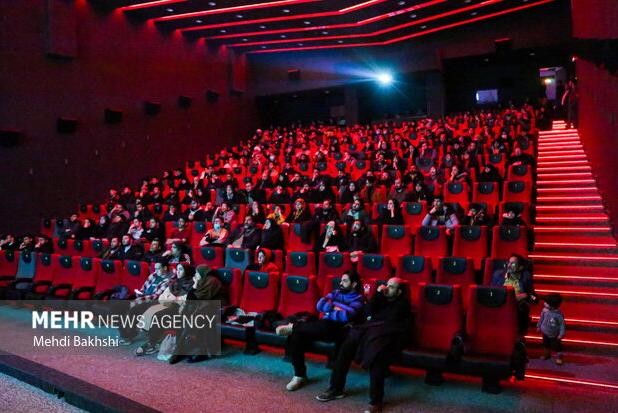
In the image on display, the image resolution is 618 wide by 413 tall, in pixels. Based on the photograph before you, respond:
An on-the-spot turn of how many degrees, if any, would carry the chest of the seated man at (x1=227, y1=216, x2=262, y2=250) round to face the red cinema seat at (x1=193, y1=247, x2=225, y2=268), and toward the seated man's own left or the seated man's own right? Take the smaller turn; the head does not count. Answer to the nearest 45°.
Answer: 0° — they already face it

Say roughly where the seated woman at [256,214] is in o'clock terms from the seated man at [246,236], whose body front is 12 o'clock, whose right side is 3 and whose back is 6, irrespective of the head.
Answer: The seated woman is roughly at 5 o'clock from the seated man.

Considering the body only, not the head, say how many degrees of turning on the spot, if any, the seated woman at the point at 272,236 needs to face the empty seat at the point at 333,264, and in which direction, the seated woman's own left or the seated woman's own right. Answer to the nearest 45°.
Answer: approximately 45° to the seated woman's own left

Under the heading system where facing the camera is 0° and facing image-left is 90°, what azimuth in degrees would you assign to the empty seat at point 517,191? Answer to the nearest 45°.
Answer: approximately 0°

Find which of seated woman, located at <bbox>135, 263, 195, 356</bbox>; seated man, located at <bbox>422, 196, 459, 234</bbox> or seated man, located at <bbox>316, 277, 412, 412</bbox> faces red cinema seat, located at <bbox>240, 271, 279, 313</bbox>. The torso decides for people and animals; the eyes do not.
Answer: seated man, located at <bbox>422, 196, 459, 234</bbox>

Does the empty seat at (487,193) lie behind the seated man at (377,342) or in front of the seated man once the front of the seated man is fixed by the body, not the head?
behind

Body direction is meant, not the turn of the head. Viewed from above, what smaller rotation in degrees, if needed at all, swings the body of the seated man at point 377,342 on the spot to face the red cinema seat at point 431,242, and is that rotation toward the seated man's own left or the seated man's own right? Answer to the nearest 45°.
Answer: approximately 135° to the seated man's own right

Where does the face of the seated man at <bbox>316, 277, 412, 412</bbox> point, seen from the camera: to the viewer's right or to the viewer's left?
to the viewer's left

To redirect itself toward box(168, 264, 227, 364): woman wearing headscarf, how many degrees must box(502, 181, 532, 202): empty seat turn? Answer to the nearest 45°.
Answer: approximately 45° to its right

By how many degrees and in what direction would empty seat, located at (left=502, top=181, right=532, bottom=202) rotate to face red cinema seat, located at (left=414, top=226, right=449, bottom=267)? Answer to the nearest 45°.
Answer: approximately 45° to its right

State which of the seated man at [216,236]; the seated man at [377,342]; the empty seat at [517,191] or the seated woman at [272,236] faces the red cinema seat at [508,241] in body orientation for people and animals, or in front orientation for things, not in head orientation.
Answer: the empty seat
